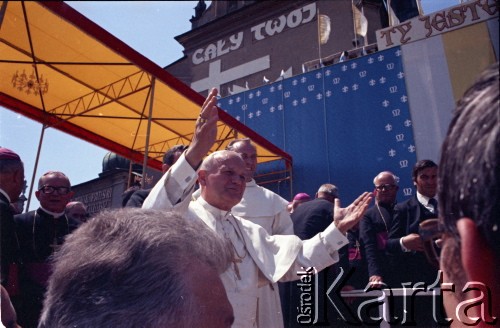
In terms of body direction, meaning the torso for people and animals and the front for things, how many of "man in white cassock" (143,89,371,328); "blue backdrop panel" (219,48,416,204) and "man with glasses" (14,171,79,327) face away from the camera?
0

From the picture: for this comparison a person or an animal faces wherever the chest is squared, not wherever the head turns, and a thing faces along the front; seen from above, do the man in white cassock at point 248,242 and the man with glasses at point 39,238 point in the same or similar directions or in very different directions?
same or similar directions

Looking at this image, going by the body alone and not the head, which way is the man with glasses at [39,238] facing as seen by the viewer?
toward the camera

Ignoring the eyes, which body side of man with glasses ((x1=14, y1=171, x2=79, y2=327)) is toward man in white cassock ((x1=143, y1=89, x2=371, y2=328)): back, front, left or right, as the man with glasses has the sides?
front

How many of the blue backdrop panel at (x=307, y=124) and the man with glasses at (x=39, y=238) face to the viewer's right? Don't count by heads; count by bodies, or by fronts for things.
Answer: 0

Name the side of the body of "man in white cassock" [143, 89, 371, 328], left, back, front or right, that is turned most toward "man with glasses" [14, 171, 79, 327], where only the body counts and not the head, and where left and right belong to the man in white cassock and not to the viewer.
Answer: right

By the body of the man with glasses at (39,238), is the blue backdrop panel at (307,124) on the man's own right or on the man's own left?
on the man's own left

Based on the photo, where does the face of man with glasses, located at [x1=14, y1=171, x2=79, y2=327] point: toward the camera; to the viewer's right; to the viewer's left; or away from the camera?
toward the camera

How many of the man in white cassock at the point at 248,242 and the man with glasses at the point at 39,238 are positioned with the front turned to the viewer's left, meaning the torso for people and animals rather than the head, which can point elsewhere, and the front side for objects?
0
